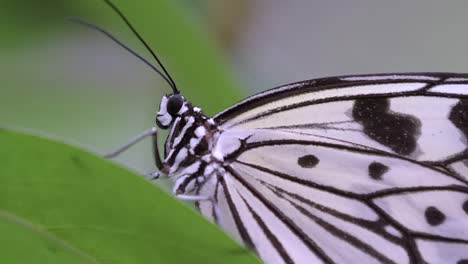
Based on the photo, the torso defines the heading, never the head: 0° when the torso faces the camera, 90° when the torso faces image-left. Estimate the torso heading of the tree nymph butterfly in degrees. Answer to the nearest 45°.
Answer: approximately 90°
